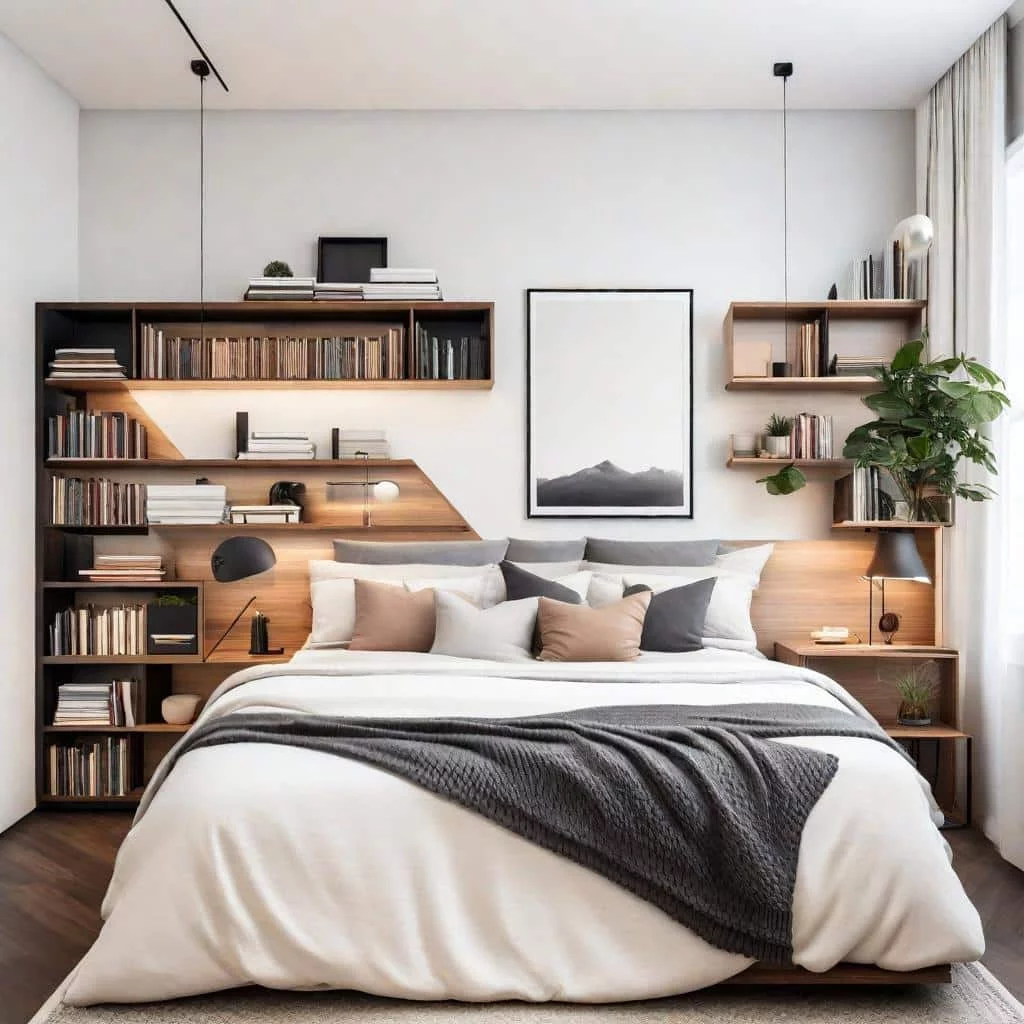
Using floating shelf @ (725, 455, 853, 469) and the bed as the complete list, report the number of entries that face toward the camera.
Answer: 2

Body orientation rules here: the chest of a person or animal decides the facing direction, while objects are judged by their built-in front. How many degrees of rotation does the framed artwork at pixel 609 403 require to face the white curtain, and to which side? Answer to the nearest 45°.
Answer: approximately 90° to its left

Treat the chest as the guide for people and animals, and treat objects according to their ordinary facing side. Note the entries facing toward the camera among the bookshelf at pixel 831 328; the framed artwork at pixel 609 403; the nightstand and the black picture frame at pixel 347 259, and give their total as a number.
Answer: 4

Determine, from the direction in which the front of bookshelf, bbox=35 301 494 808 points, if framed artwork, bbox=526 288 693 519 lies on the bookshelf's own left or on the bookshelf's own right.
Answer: on the bookshelf's own left

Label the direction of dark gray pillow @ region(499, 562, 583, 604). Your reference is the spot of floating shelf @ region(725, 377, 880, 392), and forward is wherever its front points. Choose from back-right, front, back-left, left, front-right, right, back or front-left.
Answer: front-right

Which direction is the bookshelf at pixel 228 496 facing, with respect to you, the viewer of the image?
facing the viewer

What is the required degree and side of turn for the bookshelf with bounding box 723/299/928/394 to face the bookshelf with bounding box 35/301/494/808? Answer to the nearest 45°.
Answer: approximately 90° to its right

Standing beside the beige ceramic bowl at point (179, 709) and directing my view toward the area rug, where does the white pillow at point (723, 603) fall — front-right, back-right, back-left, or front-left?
front-left

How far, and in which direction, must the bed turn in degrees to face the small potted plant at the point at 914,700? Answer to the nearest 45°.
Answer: approximately 135° to its left

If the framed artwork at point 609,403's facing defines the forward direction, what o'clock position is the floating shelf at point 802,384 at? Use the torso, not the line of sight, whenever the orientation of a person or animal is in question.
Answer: The floating shelf is roughly at 9 o'clock from the framed artwork.

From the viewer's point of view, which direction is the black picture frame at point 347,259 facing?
toward the camera

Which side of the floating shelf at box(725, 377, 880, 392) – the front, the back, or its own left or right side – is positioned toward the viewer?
front

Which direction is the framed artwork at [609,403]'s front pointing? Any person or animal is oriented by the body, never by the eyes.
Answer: toward the camera
